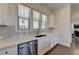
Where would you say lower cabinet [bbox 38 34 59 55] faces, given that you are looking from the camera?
facing the viewer and to the right of the viewer

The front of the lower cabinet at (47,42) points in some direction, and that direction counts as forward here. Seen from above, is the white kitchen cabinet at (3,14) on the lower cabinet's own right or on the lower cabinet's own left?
on the lower cabinet's own right
